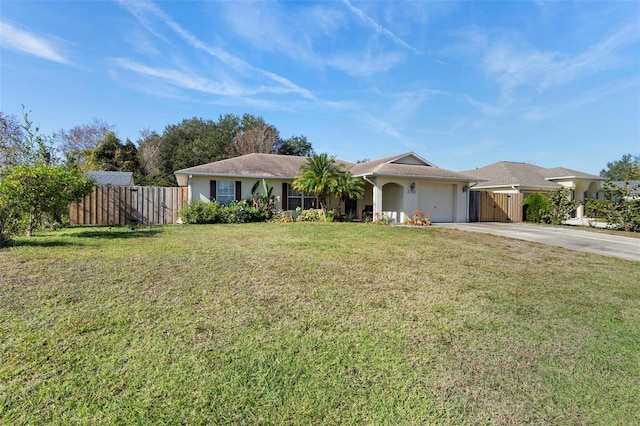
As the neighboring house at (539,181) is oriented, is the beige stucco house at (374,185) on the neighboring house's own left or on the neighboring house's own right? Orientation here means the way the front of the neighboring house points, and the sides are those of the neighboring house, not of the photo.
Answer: on the neighboring house's own right

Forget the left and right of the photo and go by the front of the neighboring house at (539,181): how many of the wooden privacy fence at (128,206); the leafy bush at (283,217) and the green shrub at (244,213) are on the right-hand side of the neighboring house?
3

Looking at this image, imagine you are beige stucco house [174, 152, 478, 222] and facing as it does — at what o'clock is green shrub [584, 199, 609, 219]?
The green shrub is roughly at 9 o'clock from the beige stucco house.

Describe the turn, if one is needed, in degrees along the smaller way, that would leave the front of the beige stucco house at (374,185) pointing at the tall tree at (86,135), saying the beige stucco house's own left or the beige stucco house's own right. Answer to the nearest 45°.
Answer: approximately 135° to the beige stucco house's own right

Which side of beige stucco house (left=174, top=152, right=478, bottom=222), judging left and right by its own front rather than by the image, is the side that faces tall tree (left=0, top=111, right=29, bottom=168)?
right

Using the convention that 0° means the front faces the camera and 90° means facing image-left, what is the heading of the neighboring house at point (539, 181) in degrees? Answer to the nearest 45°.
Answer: approximately 315°

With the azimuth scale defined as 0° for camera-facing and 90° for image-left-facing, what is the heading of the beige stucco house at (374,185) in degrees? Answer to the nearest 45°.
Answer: approximately 0°

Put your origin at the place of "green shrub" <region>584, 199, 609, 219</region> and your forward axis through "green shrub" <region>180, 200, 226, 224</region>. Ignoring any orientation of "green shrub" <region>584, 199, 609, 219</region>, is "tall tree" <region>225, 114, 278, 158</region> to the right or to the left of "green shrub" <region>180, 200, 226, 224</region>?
right

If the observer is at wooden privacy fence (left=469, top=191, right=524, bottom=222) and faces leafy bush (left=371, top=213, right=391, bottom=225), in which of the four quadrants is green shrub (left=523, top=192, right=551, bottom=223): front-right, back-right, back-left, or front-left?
back-left

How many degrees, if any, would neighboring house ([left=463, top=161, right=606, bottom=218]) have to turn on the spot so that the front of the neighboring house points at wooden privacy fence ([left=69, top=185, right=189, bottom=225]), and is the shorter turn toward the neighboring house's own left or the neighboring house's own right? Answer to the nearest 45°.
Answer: approximately 90° to the neighboring house's own right

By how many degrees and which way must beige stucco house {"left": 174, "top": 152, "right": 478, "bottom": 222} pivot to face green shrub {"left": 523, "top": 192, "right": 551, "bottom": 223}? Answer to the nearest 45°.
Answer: approximately 90° to its left

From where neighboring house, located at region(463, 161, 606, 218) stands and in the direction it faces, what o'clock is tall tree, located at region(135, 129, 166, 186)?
The tall tree is roughly at 4 o'clock from the neighboring house.
